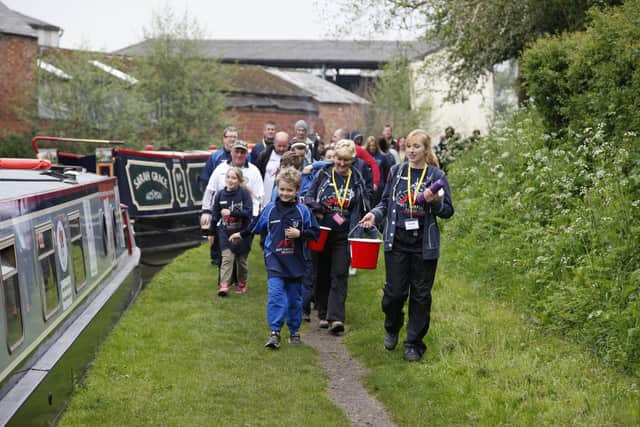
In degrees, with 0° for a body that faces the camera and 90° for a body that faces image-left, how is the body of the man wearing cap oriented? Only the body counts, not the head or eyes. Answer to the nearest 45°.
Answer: approximately 0°

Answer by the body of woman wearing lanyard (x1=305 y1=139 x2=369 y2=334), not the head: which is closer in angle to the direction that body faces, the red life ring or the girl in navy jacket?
the red life ring
